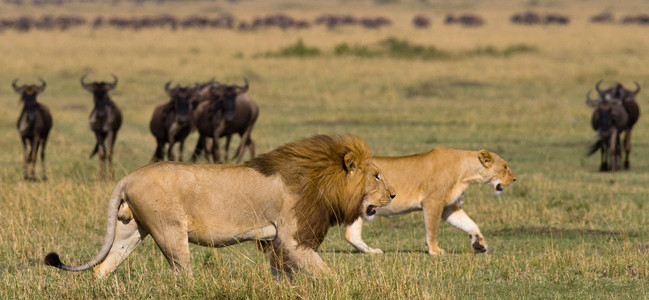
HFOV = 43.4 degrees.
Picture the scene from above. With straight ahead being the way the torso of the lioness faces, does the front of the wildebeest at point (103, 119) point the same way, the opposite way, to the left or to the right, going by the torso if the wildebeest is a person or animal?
to the right

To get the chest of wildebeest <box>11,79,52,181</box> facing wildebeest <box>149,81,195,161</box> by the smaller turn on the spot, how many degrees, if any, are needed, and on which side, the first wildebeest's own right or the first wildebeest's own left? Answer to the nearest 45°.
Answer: approximately 90° to the first wildebeest's own left

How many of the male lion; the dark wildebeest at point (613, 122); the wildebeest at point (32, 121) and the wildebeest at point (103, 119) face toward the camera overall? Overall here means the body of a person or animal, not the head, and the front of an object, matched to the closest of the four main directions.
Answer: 3

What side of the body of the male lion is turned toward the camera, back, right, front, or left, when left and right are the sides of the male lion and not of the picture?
right

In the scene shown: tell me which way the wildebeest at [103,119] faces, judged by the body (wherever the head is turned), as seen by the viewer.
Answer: toward the camera

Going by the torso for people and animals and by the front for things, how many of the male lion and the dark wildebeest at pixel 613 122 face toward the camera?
1

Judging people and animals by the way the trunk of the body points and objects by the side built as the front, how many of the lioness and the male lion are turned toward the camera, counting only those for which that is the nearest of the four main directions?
0

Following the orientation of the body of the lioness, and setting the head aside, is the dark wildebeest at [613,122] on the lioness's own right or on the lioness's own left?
on the lioness's own left

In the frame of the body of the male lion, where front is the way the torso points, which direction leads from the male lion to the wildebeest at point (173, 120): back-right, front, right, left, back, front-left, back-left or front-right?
left

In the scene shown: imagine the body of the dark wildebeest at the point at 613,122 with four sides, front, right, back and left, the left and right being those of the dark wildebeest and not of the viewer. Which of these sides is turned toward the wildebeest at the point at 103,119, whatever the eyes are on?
right

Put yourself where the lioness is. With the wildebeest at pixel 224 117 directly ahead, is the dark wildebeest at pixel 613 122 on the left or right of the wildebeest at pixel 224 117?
right

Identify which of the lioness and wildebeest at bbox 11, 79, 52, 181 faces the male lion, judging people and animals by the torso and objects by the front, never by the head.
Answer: the wildebeest

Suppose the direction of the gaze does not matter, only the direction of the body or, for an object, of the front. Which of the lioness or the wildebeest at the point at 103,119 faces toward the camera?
the wildebeest

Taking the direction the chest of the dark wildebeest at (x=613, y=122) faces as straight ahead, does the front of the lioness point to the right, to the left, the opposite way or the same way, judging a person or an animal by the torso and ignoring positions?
to the left

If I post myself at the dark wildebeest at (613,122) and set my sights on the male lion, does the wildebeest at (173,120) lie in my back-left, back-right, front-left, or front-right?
front-right

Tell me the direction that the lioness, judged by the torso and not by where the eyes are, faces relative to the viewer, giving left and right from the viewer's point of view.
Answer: facing to the right of the viewer

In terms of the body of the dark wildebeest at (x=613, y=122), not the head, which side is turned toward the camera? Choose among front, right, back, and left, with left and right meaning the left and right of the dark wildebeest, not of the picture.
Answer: front
